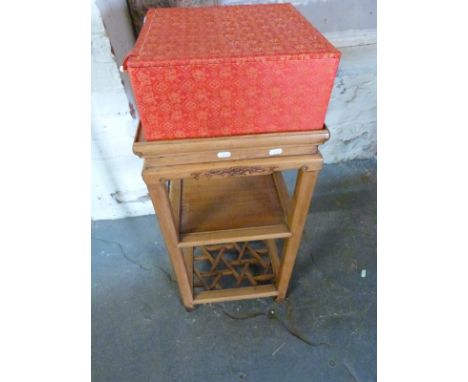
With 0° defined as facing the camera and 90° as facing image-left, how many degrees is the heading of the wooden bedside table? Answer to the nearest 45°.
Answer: approximately 0°
